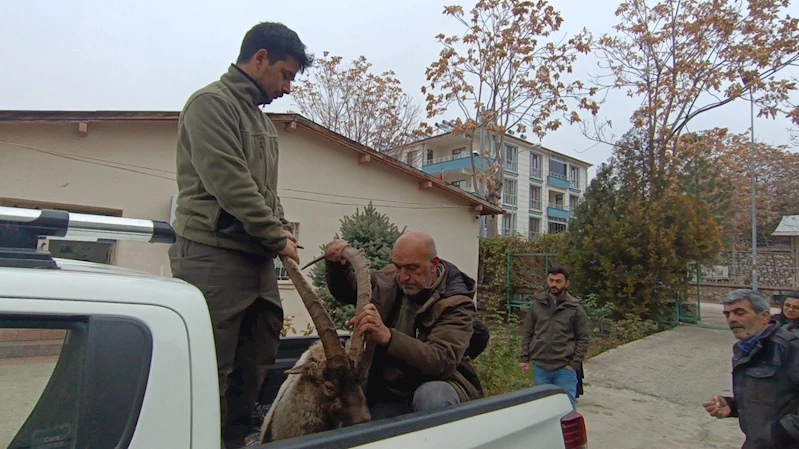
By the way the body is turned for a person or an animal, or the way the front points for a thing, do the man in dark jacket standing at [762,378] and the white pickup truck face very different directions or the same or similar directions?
same or similar directions

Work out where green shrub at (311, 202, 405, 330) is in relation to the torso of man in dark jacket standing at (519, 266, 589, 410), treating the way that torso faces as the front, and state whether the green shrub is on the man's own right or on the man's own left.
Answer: on the man's own right

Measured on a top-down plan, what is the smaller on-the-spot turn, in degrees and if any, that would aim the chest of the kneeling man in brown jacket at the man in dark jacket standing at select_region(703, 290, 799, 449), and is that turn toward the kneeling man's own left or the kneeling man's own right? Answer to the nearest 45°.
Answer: approximately 135° to the kneeling man's own left

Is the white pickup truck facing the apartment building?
no

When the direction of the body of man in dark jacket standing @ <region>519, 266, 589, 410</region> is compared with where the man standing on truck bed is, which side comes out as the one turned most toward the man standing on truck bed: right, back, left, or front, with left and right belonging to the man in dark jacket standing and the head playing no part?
front

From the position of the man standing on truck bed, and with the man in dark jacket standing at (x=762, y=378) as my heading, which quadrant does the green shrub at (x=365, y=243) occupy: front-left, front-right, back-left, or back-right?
front-left

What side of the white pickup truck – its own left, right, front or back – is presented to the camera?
left

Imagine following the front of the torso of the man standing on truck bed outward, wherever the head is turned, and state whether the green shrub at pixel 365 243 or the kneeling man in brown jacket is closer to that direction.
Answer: the kneeling man in brown jacket

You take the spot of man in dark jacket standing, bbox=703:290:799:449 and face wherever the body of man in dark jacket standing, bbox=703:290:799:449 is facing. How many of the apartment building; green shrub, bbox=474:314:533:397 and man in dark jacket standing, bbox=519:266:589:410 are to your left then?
0

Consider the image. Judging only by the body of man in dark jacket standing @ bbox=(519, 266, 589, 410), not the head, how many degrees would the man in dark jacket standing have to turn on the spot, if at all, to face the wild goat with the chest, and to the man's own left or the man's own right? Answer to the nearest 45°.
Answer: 0° — they already face it

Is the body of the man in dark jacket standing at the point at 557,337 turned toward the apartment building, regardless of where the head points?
no

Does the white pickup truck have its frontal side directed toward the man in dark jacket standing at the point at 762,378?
no

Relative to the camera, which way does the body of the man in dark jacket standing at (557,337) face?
toward the camera

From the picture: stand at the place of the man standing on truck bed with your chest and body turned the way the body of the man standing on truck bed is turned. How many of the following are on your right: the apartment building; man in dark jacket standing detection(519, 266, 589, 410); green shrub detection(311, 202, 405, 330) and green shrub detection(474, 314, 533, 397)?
0

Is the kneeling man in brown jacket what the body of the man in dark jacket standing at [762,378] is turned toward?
yes

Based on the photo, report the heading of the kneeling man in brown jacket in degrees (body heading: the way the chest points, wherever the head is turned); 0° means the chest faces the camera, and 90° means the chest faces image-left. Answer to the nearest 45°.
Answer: approximately 45°

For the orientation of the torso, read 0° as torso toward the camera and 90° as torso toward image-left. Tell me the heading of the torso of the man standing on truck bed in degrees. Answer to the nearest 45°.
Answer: approximately 270°

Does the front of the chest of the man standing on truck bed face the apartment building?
no

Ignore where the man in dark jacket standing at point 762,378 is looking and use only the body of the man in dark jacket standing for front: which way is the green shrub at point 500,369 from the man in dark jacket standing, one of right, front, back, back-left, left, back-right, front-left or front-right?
right

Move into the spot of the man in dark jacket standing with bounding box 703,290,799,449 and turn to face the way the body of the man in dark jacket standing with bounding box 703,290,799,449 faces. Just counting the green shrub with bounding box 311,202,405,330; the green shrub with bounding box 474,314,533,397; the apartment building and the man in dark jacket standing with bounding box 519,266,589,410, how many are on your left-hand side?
0

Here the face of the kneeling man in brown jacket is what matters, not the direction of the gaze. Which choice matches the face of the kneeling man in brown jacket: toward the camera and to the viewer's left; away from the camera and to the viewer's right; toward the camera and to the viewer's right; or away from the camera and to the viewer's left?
toward the camera and to the viewer's left
